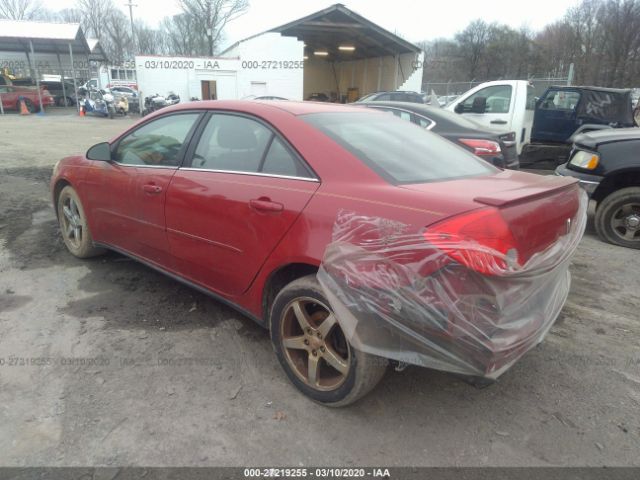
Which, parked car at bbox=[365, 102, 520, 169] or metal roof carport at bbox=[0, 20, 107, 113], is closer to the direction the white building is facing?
the parked car

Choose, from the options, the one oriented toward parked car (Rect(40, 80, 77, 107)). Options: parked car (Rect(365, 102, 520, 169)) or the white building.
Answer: parked car (Rect(365, 102, 520, 169))

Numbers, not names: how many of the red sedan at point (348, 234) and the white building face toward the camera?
1

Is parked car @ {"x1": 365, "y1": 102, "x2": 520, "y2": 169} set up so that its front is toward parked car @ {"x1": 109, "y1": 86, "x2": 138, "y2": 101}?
yes

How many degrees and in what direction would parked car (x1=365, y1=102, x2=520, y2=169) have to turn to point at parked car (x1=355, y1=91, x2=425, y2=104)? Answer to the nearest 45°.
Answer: approximately 45° to its right

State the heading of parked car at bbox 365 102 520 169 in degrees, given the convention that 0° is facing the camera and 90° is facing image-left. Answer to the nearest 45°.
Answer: approximately 135°

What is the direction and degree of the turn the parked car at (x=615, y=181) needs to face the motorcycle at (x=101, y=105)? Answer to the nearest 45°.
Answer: approximately 45° to its right

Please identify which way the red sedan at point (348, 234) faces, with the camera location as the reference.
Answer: facing away from the viewer and to the left of the viewer

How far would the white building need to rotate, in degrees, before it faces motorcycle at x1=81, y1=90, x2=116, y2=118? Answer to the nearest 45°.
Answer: approximately 90° to its right

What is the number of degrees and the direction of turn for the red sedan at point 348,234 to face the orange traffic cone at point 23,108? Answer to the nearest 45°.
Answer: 0° — it already faces it

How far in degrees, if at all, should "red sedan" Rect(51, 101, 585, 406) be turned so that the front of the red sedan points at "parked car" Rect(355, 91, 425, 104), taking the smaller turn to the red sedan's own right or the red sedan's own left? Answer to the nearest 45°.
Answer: approximately 45° to the red sedan's own right

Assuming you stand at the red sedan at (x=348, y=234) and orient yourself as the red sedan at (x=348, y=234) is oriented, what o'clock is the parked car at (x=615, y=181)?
The parked car is roughly at 3 o'clock from the red sedan.

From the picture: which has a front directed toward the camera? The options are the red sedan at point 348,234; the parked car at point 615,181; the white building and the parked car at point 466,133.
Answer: the white building

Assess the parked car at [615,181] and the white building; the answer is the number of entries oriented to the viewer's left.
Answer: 1

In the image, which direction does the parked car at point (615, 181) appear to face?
to the viewer's left

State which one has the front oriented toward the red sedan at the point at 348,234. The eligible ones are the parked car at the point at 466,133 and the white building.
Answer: the white building
